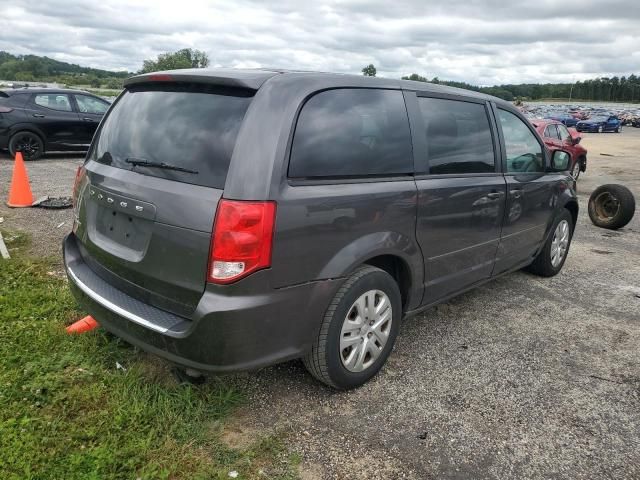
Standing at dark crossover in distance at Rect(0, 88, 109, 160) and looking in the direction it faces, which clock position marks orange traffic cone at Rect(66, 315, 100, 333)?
The orange traffic cone is roughly at 3 o'clock from the dark crossover in distance.

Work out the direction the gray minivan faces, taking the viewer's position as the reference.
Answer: facing away from the viewer and to the right of the viewer

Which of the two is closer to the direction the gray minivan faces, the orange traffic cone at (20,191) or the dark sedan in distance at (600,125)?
the dark sedan in distance

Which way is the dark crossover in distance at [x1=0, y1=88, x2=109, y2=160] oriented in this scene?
to the viewer's right

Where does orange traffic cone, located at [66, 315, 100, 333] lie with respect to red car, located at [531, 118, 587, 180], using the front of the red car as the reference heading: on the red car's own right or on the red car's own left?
on the red car's own right

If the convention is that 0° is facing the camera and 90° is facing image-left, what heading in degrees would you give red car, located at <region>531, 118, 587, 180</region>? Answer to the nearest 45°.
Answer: approximately 315°

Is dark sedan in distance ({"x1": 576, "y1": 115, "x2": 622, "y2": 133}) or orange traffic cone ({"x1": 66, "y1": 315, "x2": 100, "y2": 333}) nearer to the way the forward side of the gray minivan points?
the dark sedan in distance
